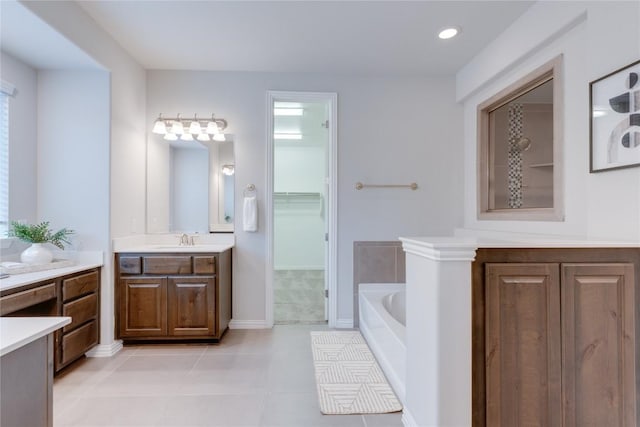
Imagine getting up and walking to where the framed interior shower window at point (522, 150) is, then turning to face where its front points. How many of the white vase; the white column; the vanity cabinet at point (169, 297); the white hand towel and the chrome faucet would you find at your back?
0

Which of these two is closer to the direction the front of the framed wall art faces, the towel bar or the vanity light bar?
the vanity light bar

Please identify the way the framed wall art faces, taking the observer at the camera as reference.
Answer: facing the viewer and to the left of the viewer

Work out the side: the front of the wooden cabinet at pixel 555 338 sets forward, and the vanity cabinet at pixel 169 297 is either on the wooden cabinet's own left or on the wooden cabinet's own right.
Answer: on the wooden cabinet's own right

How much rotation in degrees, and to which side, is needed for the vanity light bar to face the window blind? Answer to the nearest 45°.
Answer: approximately 90° to its right

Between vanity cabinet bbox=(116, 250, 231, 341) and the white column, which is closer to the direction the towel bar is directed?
the white column

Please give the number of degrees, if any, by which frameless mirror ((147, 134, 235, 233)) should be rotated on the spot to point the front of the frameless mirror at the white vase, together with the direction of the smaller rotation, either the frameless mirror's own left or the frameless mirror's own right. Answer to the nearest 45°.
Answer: approximately 45° to the frameless mirror's own right

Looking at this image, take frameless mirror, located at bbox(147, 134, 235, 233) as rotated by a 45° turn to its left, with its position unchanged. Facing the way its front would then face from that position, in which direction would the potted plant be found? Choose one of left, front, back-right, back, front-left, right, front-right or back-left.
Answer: right

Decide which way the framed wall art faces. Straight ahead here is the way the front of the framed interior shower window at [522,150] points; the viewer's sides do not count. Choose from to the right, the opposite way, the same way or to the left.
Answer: the same way

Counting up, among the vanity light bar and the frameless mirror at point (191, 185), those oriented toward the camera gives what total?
2

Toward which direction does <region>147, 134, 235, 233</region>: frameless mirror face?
toward the camera

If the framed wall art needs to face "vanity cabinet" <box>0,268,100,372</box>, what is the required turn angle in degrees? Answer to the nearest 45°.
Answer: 0° — it already faces it

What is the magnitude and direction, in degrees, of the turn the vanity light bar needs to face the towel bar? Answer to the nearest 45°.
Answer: approximately 90° to its left

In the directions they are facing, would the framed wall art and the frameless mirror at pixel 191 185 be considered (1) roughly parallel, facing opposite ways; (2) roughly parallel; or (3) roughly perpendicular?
roughly perpendicular

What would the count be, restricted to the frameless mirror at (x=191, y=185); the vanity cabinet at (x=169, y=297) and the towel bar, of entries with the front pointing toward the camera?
3

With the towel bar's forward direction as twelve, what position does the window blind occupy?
The window blind is roughly at 2 o'clock from the towel bar.

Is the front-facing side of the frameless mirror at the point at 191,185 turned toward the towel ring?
no

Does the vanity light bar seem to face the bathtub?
no

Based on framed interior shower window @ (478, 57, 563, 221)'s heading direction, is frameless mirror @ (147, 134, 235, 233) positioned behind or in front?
in front

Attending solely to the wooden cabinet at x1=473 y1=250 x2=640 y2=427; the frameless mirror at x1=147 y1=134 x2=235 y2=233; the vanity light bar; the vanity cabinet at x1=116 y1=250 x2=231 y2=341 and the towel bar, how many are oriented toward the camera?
5
